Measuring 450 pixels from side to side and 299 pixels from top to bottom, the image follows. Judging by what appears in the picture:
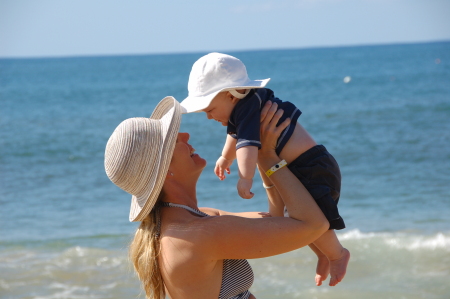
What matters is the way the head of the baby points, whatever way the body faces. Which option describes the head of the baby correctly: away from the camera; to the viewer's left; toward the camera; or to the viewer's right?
to the viewer's left

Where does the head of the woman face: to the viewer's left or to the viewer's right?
to the viewer's right

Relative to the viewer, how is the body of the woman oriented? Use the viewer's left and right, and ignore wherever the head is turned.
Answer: facing to the right of the viewer
